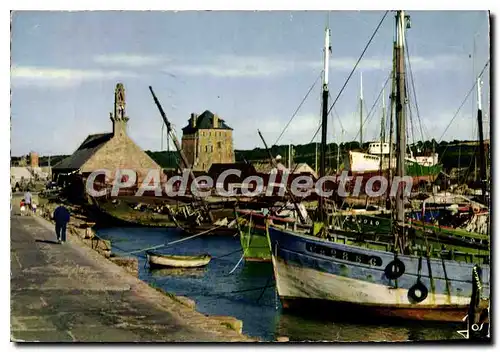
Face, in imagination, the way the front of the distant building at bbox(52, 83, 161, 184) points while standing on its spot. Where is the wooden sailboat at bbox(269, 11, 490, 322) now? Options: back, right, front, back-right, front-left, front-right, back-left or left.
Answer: front-left

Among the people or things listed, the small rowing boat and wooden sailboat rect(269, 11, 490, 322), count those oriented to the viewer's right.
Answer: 1

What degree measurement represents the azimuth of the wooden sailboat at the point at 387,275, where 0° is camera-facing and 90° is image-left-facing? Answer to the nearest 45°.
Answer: approximately 90°
